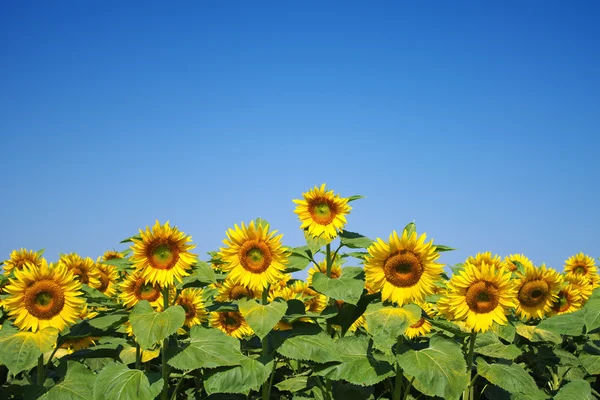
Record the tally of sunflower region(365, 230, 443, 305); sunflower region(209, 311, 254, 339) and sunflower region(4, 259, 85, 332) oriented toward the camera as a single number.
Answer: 3

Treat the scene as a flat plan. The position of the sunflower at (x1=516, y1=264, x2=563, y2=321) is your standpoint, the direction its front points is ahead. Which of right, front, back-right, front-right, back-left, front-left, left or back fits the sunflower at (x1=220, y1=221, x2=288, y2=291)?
front-right

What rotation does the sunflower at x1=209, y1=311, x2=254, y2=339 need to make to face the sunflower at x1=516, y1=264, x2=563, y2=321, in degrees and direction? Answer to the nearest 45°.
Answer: approximately 90° to its left

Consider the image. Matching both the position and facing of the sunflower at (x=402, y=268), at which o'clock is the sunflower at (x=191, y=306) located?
the sunflower at (x=191, y=306) is roughly at 4 o'clock from the sunflower at (x=402, y=268).

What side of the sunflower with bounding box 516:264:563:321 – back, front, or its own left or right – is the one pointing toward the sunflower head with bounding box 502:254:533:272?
back

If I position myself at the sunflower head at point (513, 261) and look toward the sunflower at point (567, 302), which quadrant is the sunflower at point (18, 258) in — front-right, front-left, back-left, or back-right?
back-right

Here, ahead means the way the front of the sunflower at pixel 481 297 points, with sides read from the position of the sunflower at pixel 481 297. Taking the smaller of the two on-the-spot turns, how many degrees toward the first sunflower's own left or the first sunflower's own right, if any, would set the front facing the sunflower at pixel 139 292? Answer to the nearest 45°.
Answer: approximately 90° to the first sunflower's own right

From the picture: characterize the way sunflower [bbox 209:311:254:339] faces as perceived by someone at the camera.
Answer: facing the viewer

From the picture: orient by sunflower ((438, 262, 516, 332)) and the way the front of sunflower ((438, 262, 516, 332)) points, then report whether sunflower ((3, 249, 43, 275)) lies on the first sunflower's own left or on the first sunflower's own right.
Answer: on the first sunflower's own right

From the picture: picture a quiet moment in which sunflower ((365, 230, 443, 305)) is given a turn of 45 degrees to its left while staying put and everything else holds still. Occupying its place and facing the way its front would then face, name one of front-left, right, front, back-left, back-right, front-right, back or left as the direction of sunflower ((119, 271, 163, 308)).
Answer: back-right

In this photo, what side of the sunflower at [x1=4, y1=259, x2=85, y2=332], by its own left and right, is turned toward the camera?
front
